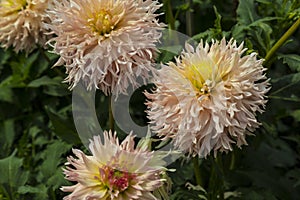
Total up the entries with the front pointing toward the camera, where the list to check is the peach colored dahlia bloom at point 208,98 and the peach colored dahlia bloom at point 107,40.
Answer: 2

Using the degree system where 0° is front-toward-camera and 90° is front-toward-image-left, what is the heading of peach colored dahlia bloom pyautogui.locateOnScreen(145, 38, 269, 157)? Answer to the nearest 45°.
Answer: approximately 0°

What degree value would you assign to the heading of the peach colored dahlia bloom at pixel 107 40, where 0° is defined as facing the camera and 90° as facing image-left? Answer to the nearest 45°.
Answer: approximately 0°
